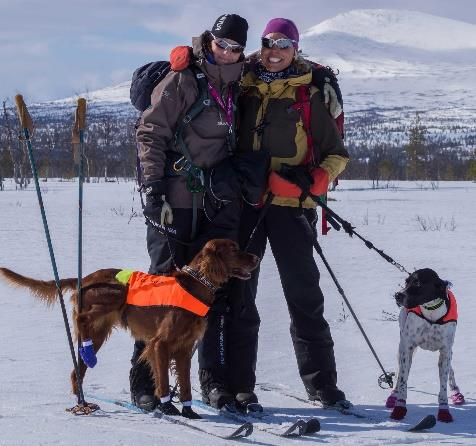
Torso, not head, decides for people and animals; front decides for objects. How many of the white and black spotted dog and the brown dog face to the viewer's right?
1

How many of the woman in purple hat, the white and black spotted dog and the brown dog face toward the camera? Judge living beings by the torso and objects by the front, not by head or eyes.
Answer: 2

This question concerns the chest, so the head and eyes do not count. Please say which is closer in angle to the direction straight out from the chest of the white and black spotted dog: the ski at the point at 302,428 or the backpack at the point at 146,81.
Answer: the ski

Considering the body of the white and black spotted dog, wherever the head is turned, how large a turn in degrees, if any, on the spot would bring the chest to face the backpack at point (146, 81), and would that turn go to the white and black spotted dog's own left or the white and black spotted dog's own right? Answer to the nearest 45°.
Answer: approximately 90° to the white and black spotted dog's own right

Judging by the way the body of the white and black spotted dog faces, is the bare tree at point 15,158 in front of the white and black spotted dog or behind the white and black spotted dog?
behind

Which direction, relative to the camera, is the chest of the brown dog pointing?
to the viewer's right
